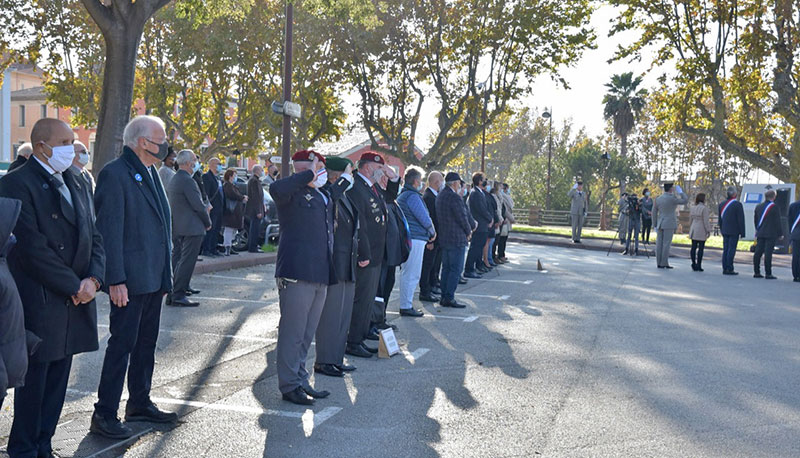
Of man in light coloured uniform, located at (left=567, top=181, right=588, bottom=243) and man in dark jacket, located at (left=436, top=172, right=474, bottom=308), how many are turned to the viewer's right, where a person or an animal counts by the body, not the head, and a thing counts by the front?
1

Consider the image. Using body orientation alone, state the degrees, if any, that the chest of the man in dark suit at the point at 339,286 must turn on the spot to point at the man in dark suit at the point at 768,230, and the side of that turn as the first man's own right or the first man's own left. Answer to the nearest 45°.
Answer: approximately 45° to the first man's own left

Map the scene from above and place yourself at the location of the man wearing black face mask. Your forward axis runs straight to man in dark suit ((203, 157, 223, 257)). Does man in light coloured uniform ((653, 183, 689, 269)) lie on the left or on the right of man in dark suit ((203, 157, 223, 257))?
right

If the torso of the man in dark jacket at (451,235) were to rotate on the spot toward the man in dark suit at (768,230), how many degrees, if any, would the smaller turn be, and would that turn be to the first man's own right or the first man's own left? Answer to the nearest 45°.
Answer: approximately 45° to the first man's own left

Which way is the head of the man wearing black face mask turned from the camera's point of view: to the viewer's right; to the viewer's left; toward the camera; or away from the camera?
to the viewer's right

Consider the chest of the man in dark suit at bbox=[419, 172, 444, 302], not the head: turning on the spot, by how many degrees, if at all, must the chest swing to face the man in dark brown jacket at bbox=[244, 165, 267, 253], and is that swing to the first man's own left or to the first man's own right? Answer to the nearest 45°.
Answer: approximately 135° to the first man's own left

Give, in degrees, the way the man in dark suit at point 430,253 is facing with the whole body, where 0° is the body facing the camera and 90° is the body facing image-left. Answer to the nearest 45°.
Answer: approximately 270°

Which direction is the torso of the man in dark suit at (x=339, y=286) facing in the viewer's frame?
to the viewer's right

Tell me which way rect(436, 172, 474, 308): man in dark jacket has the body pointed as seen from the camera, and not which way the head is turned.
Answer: to the viewer's right
